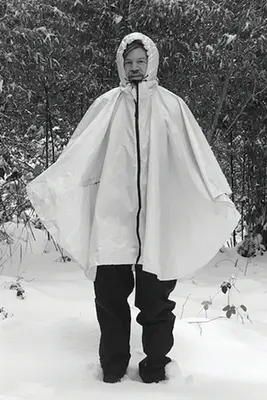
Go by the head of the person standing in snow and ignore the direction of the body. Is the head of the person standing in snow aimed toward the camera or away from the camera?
toward the camera

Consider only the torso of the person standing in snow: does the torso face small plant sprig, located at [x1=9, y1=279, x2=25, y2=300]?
no

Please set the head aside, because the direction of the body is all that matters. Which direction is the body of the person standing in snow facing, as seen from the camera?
toward the camera
